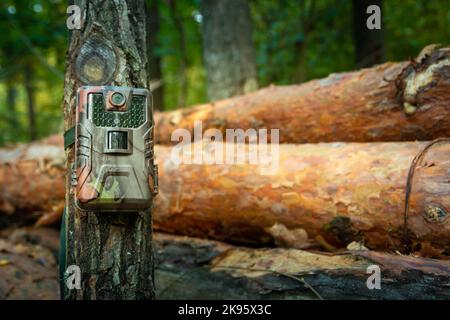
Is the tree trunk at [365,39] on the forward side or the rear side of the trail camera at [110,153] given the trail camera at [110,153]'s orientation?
on the rear side

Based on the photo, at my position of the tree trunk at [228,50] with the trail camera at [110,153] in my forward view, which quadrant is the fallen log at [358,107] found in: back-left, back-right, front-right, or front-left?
front-left

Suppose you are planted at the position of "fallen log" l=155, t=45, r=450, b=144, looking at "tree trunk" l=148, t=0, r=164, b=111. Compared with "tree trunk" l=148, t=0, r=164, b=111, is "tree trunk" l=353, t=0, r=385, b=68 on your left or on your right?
right

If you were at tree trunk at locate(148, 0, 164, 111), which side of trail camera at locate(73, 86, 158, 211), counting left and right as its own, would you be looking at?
back

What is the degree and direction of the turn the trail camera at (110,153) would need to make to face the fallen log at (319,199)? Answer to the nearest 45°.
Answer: approximately 135° to its left

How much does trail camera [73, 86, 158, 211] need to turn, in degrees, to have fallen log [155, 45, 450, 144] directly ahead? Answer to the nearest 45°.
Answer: approximately 135° to its left

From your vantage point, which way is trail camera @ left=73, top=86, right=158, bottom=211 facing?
toward the camera

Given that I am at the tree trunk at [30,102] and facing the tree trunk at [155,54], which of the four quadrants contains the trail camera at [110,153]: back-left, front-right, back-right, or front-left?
front-right

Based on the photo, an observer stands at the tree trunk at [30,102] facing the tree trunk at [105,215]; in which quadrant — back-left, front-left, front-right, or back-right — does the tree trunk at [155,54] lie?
front-left

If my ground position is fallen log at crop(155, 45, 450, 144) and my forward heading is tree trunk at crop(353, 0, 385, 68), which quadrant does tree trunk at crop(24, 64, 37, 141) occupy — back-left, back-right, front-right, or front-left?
front-left

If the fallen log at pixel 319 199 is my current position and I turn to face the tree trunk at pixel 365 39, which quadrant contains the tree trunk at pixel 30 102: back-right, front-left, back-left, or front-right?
front-left

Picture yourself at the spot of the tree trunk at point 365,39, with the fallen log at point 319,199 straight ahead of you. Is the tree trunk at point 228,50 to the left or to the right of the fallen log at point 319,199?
right
